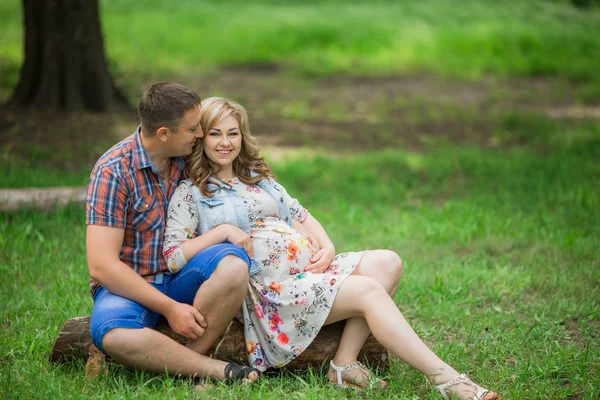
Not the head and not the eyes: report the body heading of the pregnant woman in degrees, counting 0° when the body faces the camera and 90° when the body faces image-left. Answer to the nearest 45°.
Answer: approximately 315°

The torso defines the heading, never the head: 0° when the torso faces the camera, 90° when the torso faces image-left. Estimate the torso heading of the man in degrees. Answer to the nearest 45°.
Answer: approximately 315°

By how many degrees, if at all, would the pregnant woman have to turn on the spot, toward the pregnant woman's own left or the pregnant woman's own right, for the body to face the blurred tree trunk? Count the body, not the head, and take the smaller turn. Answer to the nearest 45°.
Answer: approximately 180°

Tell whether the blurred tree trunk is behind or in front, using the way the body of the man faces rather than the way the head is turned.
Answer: behind
